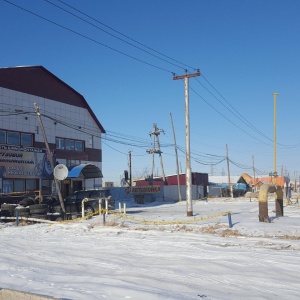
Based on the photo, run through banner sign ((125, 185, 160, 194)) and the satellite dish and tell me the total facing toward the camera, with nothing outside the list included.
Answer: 2

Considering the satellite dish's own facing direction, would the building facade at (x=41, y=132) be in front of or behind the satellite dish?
behind

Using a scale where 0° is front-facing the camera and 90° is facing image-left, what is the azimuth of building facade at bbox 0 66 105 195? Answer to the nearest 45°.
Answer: approximately 315°

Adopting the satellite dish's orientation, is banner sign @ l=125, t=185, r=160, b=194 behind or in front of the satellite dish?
behind

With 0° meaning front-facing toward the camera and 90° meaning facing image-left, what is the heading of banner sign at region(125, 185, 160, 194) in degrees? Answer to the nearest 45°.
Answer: approximately 0°

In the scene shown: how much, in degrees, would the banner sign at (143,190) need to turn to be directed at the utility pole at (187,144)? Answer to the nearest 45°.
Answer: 0° — it already faces it

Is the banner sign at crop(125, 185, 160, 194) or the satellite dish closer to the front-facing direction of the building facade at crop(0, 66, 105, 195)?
the satellite dish

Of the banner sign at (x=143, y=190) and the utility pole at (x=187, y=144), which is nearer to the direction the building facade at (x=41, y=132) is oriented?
the utility pole

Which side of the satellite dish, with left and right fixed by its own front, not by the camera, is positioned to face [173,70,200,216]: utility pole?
left
